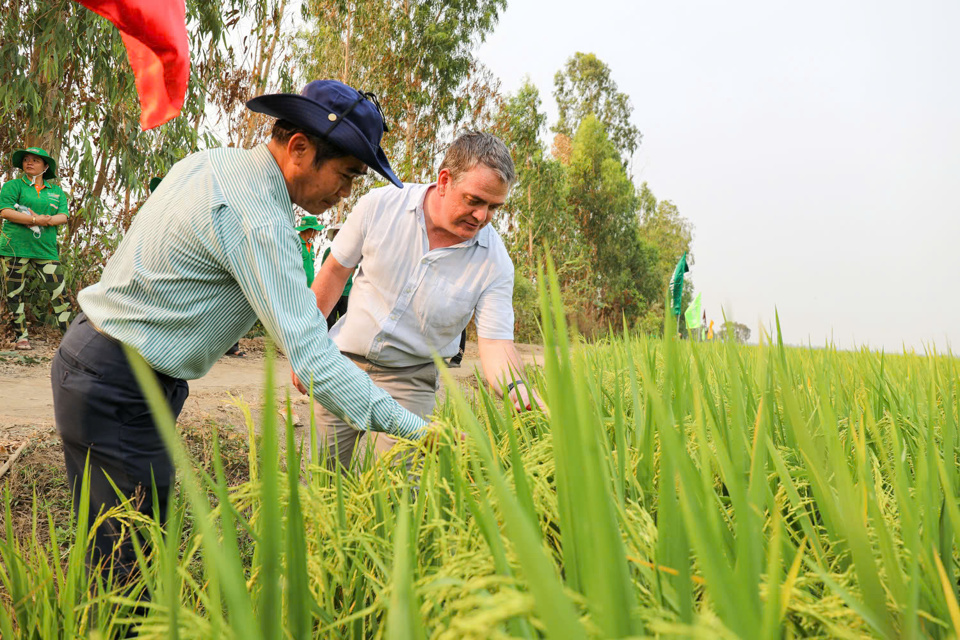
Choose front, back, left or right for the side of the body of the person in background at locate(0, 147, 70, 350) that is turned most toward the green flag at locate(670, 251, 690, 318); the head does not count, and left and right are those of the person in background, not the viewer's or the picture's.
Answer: left

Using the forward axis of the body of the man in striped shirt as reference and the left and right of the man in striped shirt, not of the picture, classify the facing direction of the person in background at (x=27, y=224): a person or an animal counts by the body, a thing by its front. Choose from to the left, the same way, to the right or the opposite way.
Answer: to the right

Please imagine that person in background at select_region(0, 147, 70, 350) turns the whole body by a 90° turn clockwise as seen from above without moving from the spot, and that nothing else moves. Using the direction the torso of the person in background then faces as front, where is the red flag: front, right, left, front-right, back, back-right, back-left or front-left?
left

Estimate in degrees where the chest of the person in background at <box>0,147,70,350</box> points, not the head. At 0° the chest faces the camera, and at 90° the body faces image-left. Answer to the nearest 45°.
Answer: approximately 0°

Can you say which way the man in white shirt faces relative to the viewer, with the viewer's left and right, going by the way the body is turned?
facing the viewer and to the right of the viewer

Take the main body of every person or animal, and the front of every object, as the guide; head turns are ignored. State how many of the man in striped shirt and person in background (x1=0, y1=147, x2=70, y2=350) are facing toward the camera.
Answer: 1

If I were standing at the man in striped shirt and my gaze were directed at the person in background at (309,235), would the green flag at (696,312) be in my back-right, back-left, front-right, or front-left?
front-right

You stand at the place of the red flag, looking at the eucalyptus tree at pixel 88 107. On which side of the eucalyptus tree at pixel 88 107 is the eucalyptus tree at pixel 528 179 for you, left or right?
right

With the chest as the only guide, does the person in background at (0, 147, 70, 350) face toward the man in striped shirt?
yes

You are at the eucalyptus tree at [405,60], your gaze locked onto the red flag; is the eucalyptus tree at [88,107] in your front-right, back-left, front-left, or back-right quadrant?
front-right

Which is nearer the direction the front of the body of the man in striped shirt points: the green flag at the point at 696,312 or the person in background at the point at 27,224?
the green flag

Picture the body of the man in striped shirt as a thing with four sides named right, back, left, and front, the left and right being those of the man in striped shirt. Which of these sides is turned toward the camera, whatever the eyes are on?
right

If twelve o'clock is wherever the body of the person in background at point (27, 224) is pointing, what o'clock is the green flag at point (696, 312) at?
The green flag is roughly at 9 o'clock from the person in background.

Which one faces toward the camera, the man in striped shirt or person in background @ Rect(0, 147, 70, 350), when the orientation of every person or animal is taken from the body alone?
the person in background
